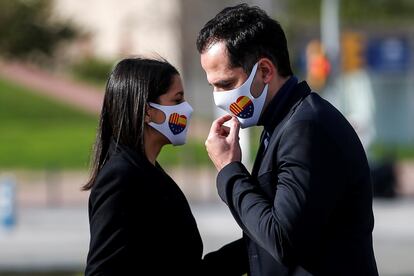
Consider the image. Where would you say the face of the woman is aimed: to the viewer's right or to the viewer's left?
to the viewer's right

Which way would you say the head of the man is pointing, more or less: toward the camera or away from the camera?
toward the camera

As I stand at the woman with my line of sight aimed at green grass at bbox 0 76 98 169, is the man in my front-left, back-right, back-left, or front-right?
back-right

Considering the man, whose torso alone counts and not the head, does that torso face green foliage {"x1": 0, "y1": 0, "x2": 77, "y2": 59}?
no

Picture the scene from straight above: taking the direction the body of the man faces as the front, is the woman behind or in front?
in front

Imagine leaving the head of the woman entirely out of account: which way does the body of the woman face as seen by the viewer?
to the viewer's right

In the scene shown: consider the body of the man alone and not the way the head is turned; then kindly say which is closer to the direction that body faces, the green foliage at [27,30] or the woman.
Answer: the woman

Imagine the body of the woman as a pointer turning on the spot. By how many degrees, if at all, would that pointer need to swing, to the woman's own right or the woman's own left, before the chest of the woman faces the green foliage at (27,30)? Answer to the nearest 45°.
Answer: approximately 90° to the woman's own left

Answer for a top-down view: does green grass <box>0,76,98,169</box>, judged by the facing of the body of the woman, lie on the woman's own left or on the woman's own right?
on the woman's own left

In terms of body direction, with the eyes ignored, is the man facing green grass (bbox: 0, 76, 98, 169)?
no

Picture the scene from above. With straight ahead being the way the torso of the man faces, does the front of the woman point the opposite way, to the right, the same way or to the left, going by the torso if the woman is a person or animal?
the opposite way

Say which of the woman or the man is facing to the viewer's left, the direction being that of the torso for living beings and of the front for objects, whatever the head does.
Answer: the man

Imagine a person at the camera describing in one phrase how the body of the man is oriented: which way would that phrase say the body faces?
to the viewer's left

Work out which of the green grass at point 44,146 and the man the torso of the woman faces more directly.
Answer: the man

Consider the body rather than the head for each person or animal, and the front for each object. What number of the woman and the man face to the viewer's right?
1
